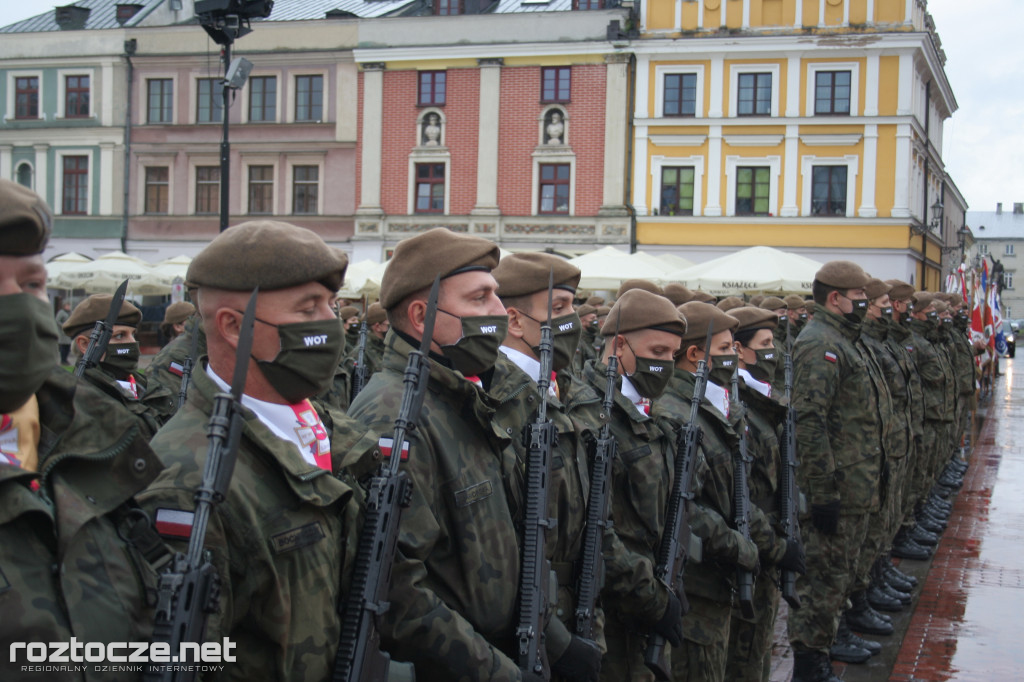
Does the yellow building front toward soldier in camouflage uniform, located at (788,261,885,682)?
yes
